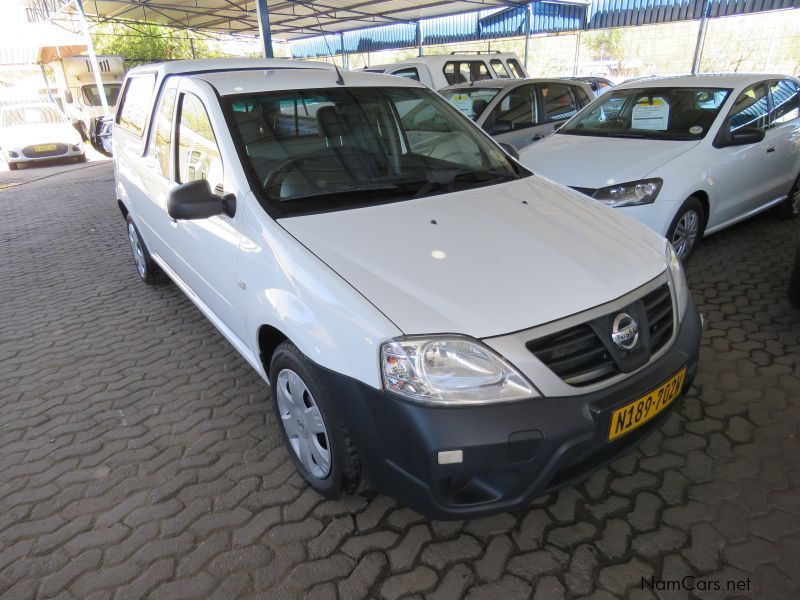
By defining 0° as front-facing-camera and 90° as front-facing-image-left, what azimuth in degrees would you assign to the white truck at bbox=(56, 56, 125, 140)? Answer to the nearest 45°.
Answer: approximately 315°

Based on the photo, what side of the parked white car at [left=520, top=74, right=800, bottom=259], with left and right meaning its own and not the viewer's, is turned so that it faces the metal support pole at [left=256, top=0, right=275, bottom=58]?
right

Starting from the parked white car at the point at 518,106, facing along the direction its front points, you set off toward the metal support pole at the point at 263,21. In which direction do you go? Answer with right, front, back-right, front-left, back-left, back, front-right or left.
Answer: right

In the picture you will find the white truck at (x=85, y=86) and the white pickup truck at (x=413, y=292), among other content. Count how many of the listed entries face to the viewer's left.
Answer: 0

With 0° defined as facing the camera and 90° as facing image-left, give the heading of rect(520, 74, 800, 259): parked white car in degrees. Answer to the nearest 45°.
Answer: approximately 45°

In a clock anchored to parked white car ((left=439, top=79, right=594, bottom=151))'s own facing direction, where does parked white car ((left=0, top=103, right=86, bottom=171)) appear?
parked white car ((left=0, top=103, right=86, bottom=171)) is roughly at 2 o'clock from parked white car ((left=439, top=79, right=594, bottom=151)).

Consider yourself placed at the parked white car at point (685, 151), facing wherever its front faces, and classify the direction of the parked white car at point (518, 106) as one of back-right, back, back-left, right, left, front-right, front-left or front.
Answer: right

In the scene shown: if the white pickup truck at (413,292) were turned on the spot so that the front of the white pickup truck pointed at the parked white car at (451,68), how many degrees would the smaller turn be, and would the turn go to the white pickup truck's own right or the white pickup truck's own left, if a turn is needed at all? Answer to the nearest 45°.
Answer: approximately 135° to the white pickup truck's own left

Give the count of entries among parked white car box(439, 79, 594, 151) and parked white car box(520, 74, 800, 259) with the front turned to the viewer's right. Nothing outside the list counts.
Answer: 0
